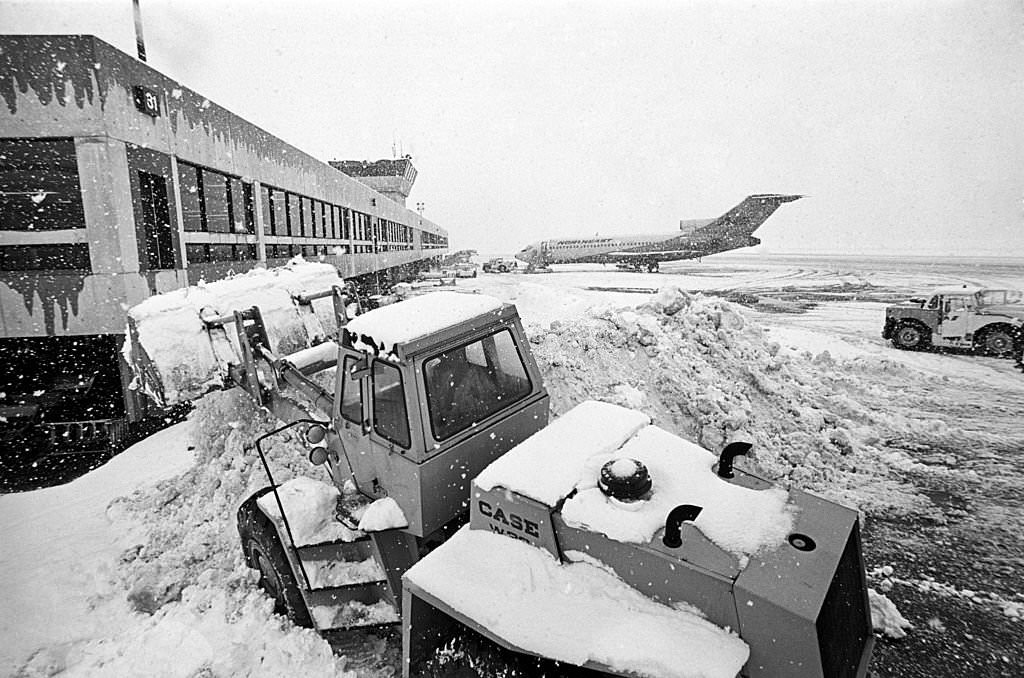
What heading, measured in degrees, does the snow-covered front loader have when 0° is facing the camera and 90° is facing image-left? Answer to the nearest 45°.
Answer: approximately 135°

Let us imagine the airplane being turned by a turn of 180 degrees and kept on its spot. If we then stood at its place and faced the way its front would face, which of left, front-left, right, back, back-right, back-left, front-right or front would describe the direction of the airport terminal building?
right

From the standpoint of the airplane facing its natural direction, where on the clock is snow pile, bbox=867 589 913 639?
The snow pile is roughly at 9 o'clock from the airplane.

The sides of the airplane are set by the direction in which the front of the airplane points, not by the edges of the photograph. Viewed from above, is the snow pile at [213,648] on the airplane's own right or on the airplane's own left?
on the airplane's own left

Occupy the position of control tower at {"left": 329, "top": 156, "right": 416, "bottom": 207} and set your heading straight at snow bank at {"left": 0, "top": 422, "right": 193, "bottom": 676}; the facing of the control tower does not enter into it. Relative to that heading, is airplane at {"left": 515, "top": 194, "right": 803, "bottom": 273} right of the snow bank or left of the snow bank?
left

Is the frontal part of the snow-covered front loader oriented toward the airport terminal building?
yes

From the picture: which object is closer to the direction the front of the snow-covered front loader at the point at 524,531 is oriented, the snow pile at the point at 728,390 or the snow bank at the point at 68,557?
the snow bank

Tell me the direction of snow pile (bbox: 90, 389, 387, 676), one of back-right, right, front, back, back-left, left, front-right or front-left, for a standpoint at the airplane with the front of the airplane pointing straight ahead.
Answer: left

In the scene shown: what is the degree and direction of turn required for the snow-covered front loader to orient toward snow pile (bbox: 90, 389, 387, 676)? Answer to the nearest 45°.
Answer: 0° — it already faces it

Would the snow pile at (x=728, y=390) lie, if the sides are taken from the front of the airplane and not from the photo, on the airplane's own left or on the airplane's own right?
on the airplane's own left

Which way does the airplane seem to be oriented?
to the viewer's left

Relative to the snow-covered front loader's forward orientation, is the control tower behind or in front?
in front
